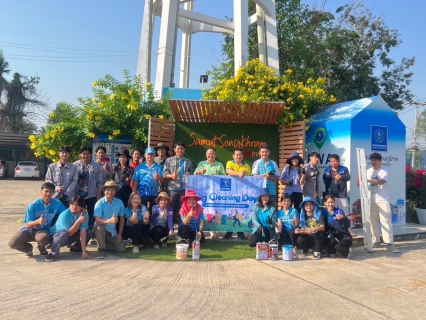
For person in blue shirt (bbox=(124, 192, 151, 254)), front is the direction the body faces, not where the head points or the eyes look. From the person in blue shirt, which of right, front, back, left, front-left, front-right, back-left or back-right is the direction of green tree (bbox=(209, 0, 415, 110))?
back-left

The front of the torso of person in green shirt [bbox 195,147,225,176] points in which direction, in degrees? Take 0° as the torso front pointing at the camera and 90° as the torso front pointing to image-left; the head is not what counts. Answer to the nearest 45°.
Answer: approximately 0°

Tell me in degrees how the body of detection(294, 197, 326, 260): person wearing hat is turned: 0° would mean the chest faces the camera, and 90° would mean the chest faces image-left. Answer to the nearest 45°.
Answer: approximately 0°

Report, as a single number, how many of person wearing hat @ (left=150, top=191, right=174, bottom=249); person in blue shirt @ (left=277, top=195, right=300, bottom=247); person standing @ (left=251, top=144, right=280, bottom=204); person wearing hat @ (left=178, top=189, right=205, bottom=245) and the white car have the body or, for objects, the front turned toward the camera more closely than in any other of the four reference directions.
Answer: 4

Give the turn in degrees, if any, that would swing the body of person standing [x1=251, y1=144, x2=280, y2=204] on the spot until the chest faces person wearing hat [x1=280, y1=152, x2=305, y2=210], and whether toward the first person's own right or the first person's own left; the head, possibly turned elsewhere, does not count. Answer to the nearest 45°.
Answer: approximately 90° to the first person's own left

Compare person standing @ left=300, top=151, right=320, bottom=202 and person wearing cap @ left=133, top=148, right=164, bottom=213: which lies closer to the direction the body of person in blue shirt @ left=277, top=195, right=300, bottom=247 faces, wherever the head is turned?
the person wearing cap
